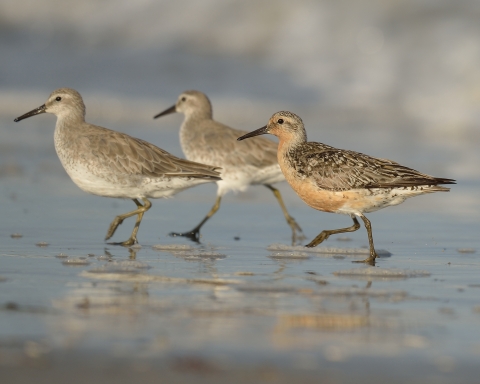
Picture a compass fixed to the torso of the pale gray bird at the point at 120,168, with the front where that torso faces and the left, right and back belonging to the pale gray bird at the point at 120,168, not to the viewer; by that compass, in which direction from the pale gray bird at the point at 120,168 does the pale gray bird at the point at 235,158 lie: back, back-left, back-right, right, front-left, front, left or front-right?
back-right

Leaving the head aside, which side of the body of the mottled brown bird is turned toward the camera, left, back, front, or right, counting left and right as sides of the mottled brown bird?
left

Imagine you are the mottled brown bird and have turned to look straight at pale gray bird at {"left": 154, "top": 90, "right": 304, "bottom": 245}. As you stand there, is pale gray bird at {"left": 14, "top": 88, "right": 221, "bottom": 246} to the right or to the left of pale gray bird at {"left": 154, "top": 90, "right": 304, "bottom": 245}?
left

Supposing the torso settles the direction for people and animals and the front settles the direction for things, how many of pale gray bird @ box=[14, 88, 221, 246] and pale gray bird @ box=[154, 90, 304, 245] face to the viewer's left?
2

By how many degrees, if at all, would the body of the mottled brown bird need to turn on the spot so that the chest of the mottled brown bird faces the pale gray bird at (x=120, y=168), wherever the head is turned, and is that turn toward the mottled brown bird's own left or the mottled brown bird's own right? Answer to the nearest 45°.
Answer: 0° — it already faces it

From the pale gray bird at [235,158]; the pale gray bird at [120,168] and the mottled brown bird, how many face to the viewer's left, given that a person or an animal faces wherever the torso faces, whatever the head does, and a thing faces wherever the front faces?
3

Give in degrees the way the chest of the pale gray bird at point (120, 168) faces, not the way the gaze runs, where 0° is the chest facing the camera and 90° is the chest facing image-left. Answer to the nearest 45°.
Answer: approximately 90°

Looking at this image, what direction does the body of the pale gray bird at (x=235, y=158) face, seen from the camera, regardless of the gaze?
to the viewer's left
